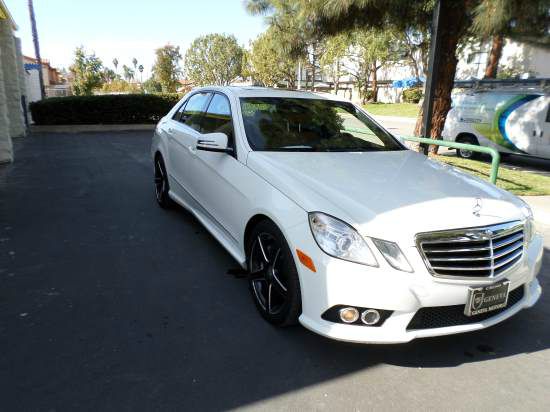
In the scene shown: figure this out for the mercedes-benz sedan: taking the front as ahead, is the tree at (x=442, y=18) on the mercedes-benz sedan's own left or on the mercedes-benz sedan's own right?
on the mercedes-benz sedan's own left

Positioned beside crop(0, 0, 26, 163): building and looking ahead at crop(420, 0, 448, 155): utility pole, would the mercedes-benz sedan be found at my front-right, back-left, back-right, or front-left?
front-right

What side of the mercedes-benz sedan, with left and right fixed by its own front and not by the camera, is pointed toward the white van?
left

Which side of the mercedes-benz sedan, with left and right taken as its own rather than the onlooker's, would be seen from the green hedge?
back

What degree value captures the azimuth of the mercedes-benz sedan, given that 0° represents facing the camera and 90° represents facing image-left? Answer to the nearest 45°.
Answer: approximately 315°

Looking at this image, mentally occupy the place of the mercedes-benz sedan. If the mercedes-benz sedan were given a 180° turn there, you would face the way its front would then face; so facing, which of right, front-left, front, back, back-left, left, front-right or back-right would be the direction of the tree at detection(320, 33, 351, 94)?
front-right

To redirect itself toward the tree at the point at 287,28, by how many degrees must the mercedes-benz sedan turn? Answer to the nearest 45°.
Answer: approximately 135° to its left

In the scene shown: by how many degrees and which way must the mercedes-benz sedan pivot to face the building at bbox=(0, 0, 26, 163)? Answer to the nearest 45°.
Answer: approximately 180°

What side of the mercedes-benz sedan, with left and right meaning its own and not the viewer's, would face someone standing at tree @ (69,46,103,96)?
back

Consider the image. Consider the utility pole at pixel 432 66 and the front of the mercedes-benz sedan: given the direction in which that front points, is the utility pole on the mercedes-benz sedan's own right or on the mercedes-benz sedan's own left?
on the mercedes-benz sedan's own left

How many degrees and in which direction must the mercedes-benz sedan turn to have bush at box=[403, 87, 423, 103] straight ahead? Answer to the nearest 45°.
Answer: approximately 135° to its left
